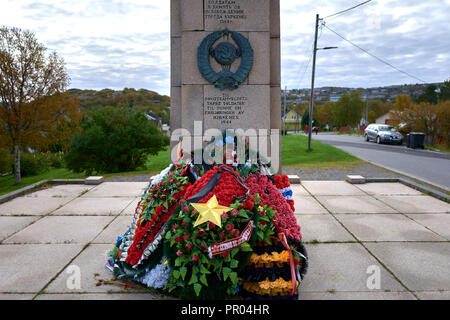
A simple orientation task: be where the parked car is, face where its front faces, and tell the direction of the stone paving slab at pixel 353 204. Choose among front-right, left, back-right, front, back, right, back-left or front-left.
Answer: front-right

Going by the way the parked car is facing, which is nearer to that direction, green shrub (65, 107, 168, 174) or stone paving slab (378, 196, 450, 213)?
the stone paving slab

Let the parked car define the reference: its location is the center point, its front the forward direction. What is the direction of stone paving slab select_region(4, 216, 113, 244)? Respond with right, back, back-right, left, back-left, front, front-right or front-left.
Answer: front-right

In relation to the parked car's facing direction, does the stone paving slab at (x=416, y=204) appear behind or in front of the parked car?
in front

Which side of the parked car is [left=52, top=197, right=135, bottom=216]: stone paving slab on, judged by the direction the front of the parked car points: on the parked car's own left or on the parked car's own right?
on the parked car's own right

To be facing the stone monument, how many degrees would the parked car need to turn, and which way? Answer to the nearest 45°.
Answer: approximately 45° to its right

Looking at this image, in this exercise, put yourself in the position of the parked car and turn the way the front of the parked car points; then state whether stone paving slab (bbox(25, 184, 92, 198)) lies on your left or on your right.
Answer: on your right

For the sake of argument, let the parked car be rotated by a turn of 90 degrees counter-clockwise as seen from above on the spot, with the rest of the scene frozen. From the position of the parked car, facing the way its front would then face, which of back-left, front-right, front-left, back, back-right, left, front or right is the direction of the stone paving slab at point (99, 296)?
back-right

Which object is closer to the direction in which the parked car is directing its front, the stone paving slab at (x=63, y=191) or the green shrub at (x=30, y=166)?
the stone paving slab

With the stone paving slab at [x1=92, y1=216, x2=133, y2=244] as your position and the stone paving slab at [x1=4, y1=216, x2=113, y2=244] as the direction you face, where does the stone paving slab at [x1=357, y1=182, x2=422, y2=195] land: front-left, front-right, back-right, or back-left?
back-right
